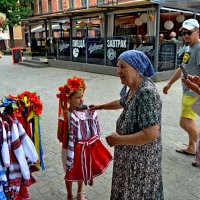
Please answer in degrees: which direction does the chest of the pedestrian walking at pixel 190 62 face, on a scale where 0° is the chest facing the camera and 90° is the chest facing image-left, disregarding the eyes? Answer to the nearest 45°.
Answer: approximately 45°

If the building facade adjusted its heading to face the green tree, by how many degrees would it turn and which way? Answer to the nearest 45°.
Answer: approximately 90° to its right

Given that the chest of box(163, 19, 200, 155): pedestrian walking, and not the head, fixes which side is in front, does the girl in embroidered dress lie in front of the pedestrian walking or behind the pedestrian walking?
in front

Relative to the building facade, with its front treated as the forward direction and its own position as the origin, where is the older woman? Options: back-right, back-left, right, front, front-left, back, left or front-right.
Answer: front-left

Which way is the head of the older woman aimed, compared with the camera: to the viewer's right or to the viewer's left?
to the viewer's left

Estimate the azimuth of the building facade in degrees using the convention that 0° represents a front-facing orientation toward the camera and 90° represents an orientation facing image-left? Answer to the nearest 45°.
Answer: approximately 45°

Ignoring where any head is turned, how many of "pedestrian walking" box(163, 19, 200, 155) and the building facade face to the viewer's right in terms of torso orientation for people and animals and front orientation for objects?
0
